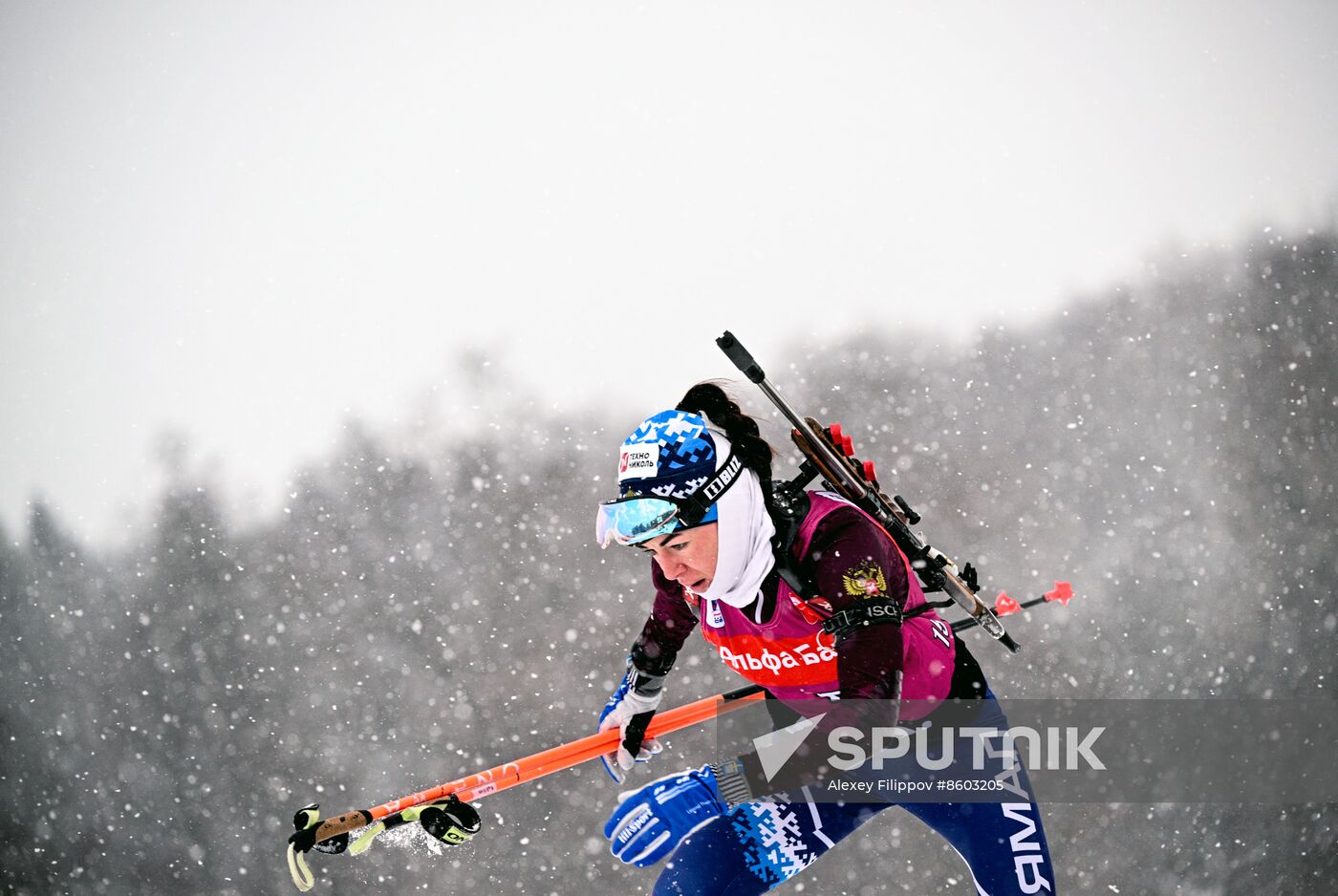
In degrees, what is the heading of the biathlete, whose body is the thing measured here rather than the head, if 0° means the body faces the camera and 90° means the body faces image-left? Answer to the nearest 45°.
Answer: approximately 45°
